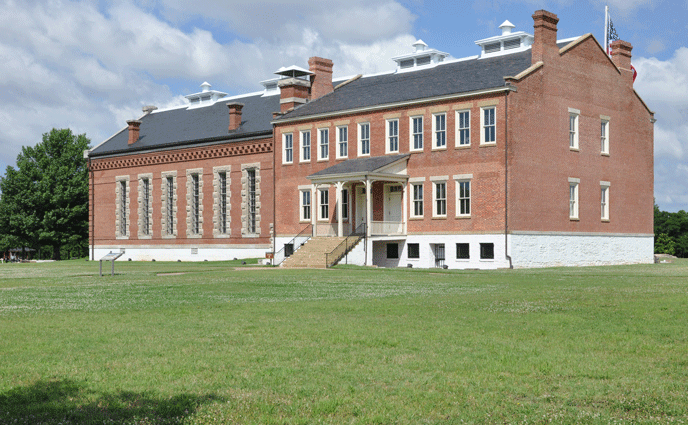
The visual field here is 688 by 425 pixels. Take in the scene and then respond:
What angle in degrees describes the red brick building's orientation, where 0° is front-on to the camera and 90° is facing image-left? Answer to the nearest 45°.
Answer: approximately 45°
